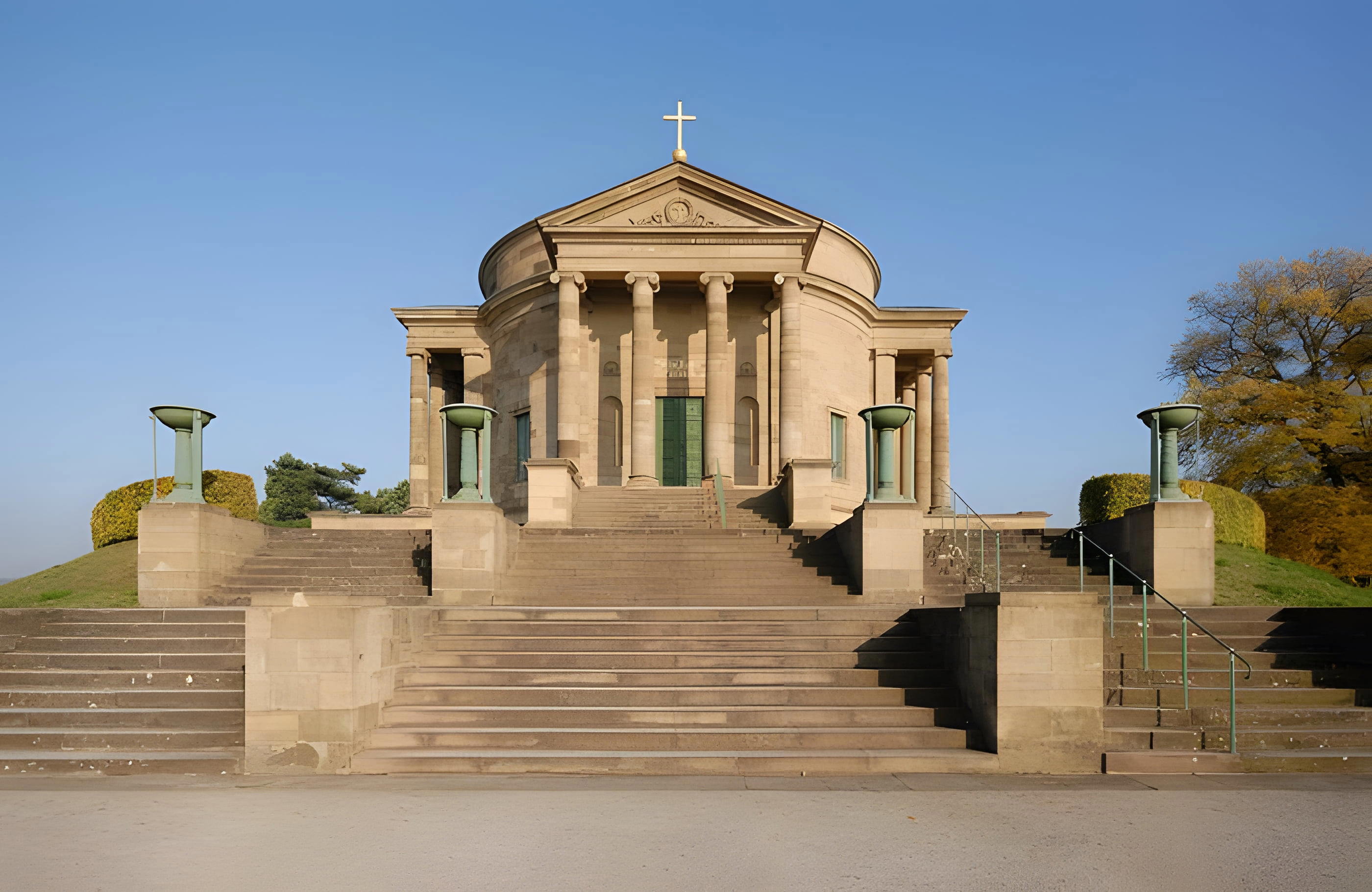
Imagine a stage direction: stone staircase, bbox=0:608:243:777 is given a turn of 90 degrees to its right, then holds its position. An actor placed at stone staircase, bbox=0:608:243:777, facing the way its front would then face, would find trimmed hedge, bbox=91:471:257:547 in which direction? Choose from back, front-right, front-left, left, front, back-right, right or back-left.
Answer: right

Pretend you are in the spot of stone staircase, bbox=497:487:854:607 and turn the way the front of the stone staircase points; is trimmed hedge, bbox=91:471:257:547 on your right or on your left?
on your right

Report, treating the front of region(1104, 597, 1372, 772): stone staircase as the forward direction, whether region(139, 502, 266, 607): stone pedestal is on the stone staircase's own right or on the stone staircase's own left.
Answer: on the stone staircase's own right
